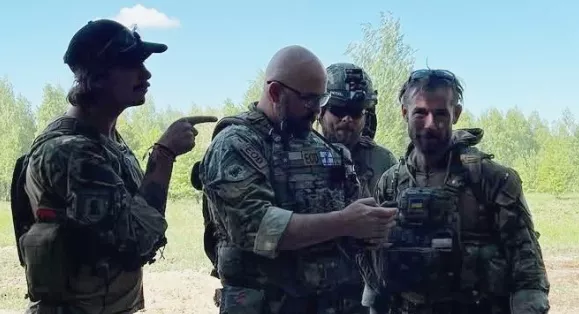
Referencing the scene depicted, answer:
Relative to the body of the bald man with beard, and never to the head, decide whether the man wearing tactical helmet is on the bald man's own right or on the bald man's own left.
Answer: on the bald man's own left

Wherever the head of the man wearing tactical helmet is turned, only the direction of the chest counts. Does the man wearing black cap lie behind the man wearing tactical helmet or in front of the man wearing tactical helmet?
in front

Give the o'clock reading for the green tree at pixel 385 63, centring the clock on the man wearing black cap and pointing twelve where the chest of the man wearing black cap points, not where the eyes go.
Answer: The green tree is roughly at 10 o'clock from the man wearing black cap.

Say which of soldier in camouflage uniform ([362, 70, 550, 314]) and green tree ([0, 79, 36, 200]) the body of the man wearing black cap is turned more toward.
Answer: the soldier in camouflage uniform

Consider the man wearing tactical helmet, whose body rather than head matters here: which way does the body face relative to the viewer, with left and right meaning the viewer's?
facing the viewer

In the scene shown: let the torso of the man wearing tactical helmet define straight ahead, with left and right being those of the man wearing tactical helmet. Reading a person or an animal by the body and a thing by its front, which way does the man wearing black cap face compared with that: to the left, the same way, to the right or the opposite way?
to the left

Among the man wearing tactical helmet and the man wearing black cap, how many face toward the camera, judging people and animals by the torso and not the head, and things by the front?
1

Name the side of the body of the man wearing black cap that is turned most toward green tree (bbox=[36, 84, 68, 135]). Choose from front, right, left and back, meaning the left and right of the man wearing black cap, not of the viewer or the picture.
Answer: left

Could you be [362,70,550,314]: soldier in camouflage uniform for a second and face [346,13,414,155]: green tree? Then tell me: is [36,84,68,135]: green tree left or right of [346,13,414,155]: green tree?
left

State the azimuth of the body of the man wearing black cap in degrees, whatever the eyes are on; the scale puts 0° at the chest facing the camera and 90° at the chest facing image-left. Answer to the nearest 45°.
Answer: approximately 270°

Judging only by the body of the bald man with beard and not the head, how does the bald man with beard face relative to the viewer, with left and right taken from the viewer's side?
facing the viewer and to the right of the viewer

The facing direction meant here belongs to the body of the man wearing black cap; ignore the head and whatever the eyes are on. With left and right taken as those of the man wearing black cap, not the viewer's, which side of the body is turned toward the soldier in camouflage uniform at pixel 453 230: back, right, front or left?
front
